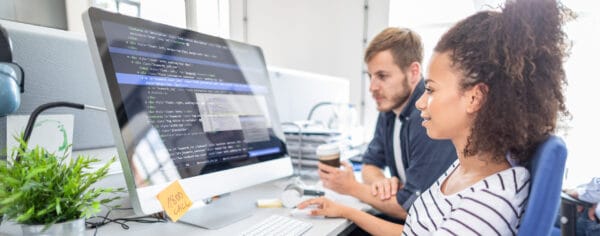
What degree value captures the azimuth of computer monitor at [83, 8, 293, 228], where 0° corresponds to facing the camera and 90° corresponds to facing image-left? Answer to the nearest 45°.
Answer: approximately 315°

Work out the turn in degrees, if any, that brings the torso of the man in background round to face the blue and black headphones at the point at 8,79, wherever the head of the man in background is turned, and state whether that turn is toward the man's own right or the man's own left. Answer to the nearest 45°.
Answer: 0° — they already face it

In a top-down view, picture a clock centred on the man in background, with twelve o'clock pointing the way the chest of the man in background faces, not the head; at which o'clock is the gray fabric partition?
The gray fabric partition is roughly at 12 o'clock from the man in background.

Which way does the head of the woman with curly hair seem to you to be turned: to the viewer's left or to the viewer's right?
to the viewer's left

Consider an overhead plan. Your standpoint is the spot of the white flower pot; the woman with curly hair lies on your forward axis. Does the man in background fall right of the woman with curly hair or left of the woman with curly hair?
left
